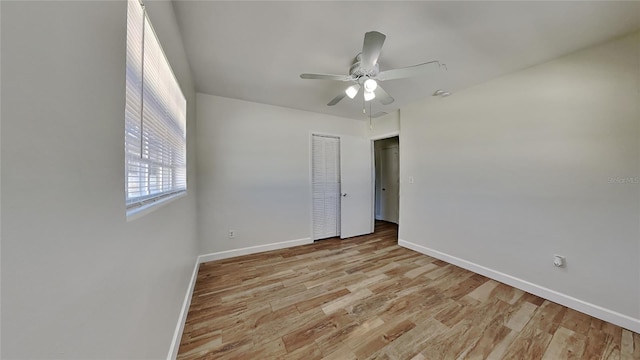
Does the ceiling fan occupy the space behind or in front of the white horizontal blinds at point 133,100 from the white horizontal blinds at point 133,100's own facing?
in front

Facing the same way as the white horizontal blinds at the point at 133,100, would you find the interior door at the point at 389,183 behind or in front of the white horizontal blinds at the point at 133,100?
in front

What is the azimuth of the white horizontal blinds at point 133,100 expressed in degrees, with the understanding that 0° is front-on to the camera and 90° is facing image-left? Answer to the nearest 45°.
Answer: approximately 270°

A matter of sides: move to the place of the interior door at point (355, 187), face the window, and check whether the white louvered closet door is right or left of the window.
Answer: right
